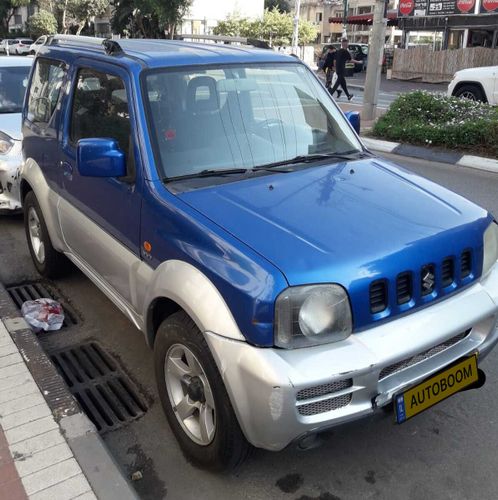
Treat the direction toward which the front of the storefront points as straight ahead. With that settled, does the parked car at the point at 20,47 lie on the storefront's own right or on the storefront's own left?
on the storefront's own right

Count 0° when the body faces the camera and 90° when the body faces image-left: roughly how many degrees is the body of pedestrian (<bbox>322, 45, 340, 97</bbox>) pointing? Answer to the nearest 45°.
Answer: approximately 270°

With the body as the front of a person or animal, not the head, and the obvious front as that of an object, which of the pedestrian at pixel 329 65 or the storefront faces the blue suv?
the storefront

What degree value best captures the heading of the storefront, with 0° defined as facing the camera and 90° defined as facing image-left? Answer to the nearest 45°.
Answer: approximately 0°

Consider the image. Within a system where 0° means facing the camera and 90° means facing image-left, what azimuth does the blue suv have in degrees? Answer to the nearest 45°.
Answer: approximately 315°

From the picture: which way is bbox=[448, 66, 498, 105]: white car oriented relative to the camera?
to the viewer's left

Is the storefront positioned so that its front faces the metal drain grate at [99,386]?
yes

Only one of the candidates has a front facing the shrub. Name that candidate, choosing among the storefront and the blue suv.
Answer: the storefront

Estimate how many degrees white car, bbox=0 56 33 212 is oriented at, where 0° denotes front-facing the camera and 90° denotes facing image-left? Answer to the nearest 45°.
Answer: approximately 315°
